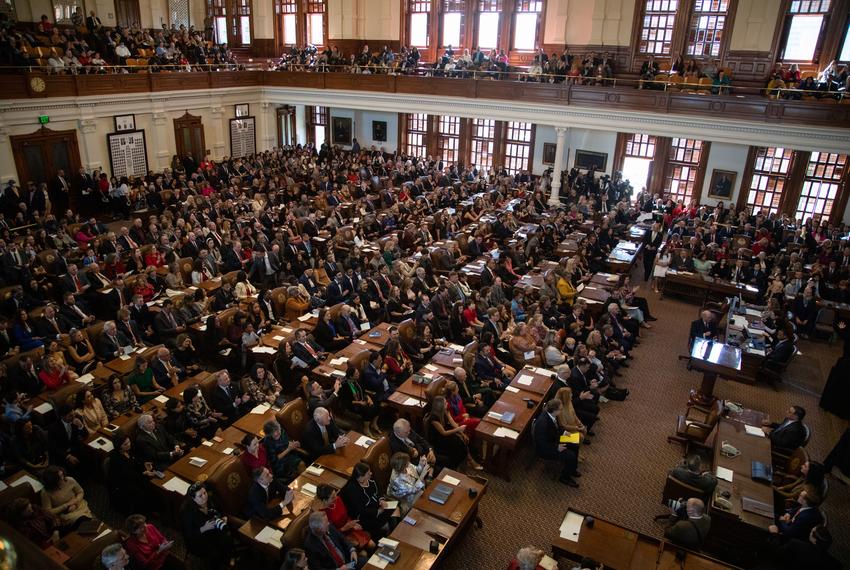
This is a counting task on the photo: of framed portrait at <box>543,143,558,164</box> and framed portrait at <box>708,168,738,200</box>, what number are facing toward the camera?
2

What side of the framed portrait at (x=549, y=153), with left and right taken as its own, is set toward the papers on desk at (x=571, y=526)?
front

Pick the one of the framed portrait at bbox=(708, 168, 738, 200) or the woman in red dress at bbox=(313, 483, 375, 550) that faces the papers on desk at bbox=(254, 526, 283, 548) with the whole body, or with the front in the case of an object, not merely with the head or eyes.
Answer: the framed portrait

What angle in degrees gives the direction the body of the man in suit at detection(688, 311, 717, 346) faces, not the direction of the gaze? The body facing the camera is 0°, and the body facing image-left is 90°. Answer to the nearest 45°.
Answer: approximately 0°

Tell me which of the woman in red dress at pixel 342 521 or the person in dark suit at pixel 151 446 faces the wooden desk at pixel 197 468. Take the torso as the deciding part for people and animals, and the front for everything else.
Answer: the person in dark suit

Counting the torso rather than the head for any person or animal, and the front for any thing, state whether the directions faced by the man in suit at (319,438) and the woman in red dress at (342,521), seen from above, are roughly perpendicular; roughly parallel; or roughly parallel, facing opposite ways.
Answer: roughly parallel

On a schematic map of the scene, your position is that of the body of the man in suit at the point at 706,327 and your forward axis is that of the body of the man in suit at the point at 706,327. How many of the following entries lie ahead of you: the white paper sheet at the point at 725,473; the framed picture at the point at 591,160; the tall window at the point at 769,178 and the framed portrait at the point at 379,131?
1

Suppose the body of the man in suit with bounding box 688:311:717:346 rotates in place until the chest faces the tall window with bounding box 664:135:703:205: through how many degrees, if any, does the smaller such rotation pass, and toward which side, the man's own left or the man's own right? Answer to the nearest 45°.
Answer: approximately 180°

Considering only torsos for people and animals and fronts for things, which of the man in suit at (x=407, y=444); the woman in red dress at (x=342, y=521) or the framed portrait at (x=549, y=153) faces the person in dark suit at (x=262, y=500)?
the framed portrait
